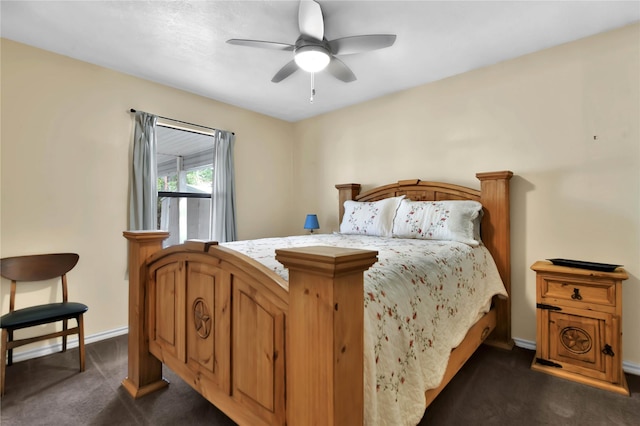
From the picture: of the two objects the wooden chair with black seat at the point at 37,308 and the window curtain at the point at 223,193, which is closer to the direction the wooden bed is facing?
the wooden chair with black seat

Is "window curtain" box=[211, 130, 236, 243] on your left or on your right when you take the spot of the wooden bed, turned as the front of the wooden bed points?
on your right

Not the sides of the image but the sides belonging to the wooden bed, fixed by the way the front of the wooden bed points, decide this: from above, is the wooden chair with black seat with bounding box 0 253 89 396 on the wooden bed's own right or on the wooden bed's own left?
on the wooden bed's own right

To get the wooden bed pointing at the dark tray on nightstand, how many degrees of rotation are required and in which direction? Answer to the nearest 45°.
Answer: approximately 135° to its left

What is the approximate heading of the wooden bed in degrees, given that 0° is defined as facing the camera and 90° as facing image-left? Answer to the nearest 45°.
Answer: approximately 45°

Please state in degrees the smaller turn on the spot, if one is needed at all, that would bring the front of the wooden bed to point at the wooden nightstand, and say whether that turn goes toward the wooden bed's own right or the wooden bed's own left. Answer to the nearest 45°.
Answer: approximately 135° to the wooden bed's own left

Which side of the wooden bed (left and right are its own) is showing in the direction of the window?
right

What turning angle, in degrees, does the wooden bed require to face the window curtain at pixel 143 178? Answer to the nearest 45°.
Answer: approximately 90° to its right
